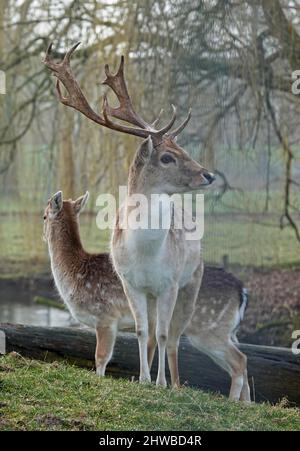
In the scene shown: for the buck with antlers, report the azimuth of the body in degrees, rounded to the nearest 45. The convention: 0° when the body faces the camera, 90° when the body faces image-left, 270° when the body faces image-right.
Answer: approximately 0°
